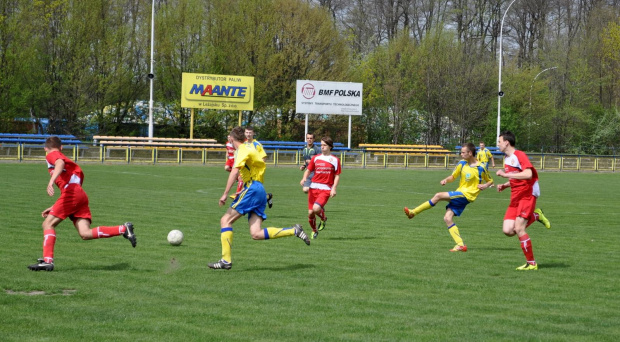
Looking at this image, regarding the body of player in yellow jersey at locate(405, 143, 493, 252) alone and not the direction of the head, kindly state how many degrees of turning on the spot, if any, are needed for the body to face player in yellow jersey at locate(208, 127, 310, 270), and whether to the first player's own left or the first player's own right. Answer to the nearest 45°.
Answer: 0° — they already face them

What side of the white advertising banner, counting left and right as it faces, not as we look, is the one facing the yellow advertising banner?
right

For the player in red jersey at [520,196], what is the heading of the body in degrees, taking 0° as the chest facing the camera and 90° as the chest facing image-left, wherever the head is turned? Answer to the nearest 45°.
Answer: approximately 90°

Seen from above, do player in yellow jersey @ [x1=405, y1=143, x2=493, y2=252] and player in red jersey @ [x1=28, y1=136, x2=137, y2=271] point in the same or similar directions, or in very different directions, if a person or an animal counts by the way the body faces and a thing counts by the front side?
same or similar directions

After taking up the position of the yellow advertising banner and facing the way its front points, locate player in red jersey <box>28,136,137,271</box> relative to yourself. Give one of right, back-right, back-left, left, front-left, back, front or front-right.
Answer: front

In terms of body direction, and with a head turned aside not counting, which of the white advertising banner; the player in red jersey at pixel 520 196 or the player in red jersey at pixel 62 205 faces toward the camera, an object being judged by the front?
the white advertising banner

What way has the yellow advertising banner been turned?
toward the camera

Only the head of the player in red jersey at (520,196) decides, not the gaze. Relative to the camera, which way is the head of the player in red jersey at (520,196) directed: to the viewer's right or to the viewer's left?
to the viewer's left

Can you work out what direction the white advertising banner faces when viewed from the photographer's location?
facing the viewer

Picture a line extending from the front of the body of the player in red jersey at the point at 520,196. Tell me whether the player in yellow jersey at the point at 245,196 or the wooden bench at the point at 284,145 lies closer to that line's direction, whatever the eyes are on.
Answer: the player in yellow jersey

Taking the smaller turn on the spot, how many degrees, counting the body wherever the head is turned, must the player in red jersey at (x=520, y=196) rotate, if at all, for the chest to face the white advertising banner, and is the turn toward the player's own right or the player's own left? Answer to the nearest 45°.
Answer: approximately 90° to the player's own right
